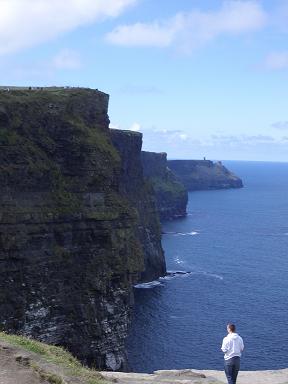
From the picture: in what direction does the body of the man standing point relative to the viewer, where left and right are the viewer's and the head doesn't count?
facing away from the viewer and to the left of the viewer
